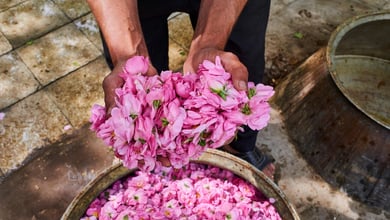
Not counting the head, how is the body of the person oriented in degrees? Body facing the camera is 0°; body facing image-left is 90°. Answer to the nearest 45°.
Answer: approximately 0°
